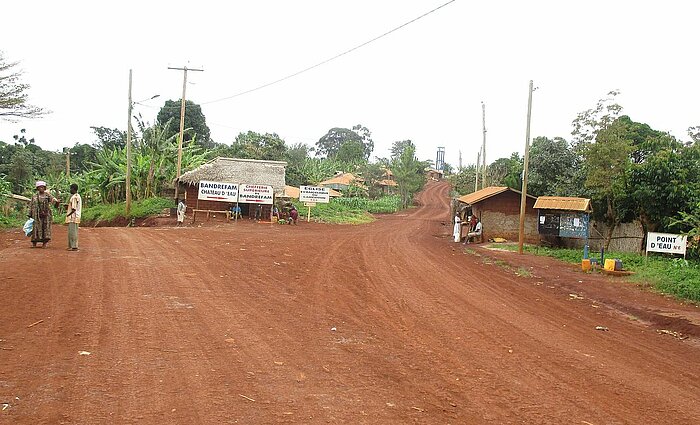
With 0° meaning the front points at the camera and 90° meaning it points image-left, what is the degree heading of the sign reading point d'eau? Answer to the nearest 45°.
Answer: approximately 0°

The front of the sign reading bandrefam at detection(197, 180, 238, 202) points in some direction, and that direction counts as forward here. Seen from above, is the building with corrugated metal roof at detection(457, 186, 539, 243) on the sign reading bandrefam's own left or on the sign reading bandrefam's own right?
on the sign reading bandrefam's own left

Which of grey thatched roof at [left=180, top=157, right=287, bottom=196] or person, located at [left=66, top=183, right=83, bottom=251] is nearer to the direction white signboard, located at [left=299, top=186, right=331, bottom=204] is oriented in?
the person

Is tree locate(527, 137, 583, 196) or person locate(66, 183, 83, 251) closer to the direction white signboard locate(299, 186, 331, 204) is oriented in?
the person

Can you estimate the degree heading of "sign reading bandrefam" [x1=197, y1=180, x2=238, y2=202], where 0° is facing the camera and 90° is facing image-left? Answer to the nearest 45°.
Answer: approximately 0°
